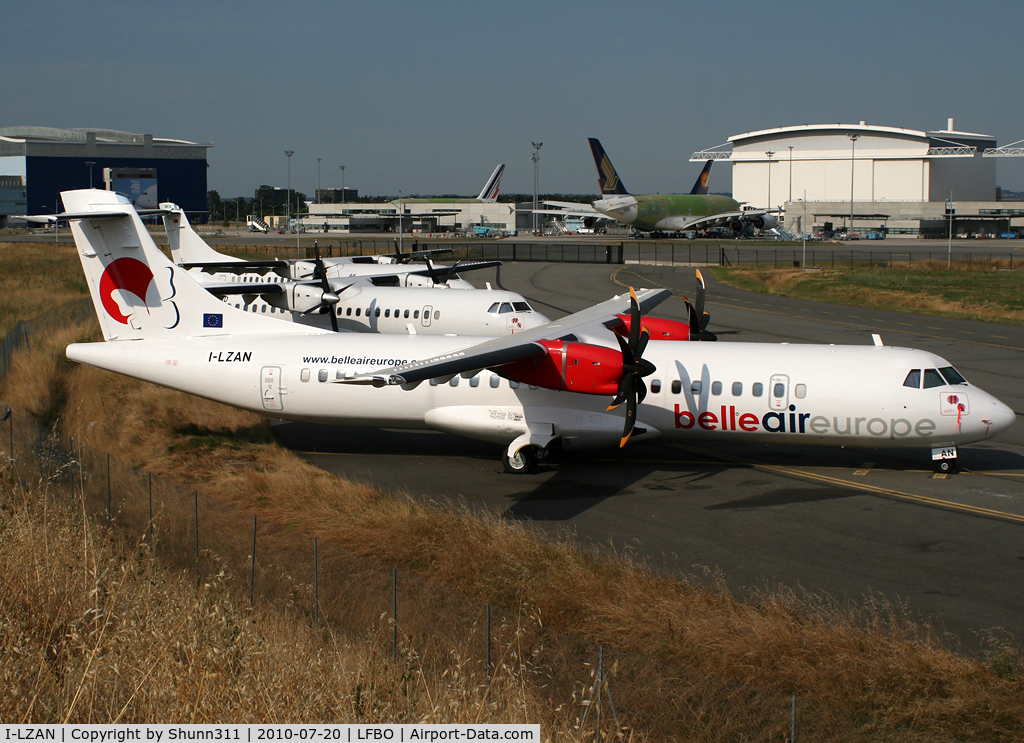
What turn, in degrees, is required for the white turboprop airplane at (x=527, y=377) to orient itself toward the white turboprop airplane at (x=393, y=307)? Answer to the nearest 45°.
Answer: approximately 90° to its left

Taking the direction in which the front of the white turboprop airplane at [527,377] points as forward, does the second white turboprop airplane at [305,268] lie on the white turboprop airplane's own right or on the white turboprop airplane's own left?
on the white turboprop airplane's own left

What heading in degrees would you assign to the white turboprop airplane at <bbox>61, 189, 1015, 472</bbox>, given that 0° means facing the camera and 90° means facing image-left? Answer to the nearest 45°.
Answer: approximately 270°
